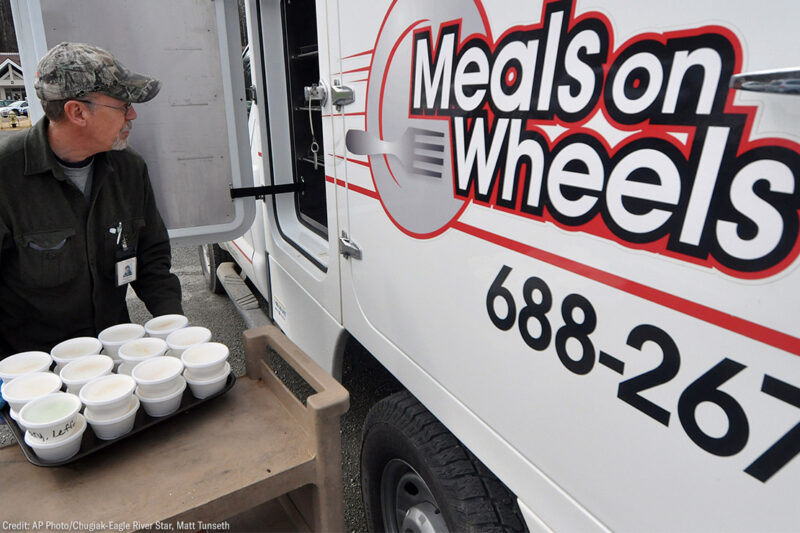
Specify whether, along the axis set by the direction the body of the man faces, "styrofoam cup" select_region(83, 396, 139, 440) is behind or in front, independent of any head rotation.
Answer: in front

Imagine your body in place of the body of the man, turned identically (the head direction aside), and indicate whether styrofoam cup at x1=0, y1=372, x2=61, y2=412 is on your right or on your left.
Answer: on your right

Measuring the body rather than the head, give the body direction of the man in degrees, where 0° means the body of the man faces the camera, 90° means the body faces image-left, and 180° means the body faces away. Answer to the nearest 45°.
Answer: approximately 315°

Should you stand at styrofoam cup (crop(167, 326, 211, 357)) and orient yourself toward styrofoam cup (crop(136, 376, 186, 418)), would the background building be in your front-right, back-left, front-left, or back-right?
back-right

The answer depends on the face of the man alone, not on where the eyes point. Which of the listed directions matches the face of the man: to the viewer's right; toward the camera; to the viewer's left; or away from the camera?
to the viewer's right

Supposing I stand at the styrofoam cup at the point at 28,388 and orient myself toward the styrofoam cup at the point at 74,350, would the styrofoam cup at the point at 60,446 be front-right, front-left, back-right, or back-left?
back-right

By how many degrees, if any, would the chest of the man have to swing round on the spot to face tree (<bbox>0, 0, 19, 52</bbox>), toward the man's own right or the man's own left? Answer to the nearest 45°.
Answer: approximately 135° to the man's own left
